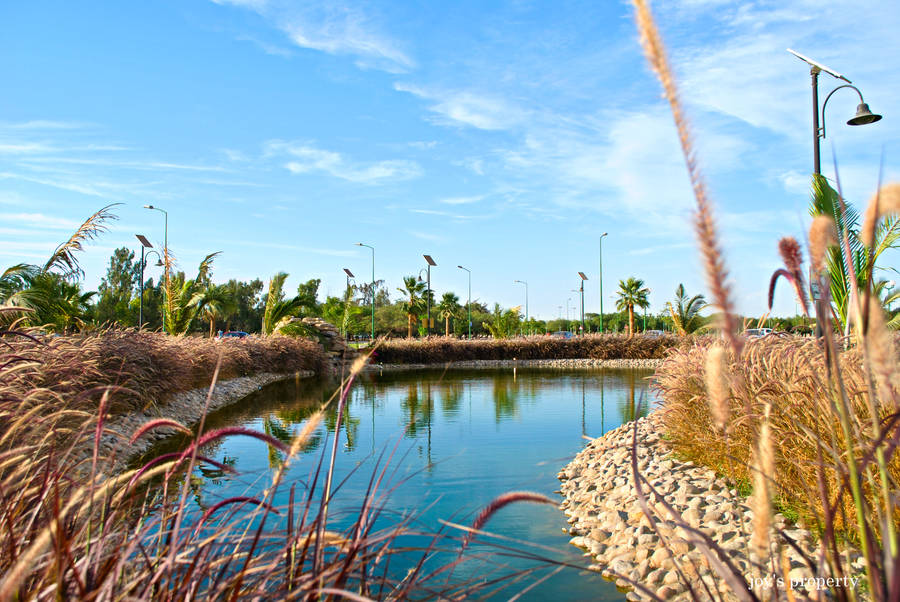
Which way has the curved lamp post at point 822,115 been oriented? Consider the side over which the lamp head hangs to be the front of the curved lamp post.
to the viewer's right

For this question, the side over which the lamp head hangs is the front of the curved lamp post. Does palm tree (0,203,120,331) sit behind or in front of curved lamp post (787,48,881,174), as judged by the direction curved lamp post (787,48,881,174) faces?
behind

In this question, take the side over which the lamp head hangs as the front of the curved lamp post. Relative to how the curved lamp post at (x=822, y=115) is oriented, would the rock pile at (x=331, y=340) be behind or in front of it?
behind

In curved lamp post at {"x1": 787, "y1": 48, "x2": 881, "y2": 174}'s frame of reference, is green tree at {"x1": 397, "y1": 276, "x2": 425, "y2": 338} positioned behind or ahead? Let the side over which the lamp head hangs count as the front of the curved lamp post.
behind

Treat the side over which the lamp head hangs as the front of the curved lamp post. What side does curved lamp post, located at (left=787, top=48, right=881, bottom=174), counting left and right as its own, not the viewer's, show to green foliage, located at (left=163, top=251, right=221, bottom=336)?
back
